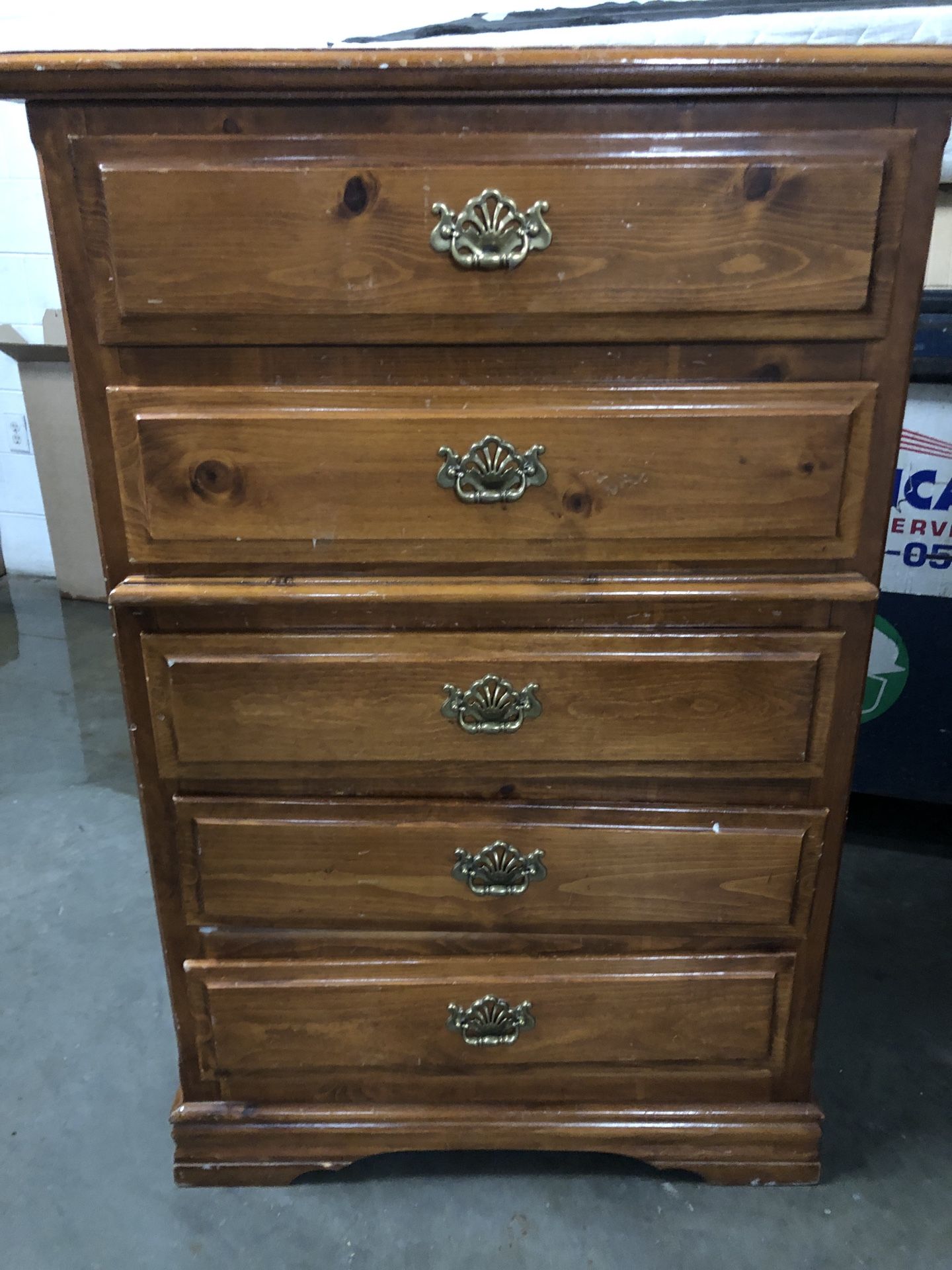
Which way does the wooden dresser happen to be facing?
toward the camera
